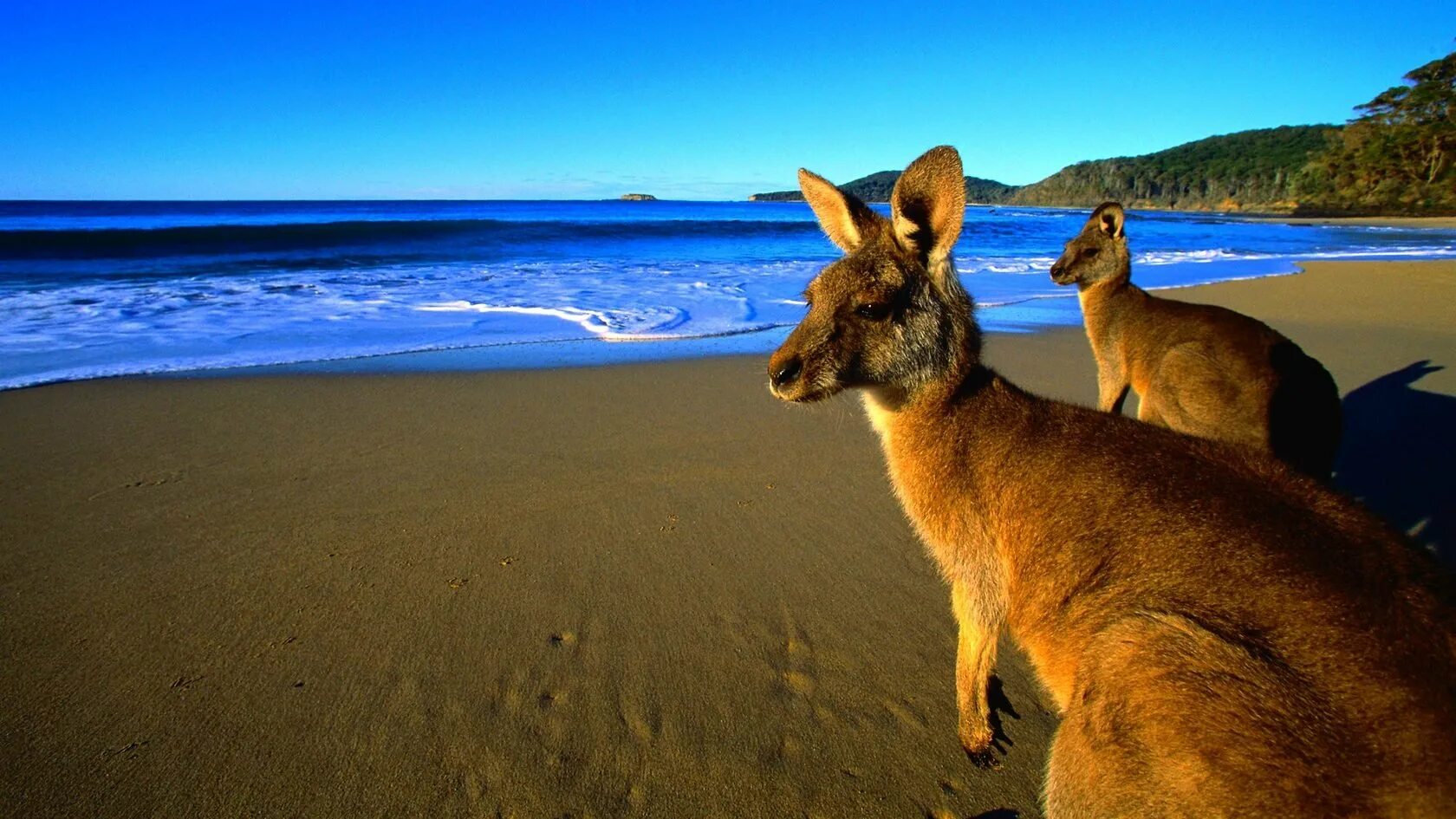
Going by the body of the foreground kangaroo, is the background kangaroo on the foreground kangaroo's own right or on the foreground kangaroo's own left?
on the foreground kangaroo's own right

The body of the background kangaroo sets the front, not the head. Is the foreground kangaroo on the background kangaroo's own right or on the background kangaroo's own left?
on the background kangaroo's own left

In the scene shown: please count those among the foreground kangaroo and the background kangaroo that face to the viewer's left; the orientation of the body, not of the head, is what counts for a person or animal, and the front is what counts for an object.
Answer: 2

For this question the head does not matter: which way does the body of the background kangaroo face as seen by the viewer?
to the viewer's left

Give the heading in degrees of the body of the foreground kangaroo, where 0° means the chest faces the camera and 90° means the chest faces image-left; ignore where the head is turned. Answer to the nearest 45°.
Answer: approximately 90°
